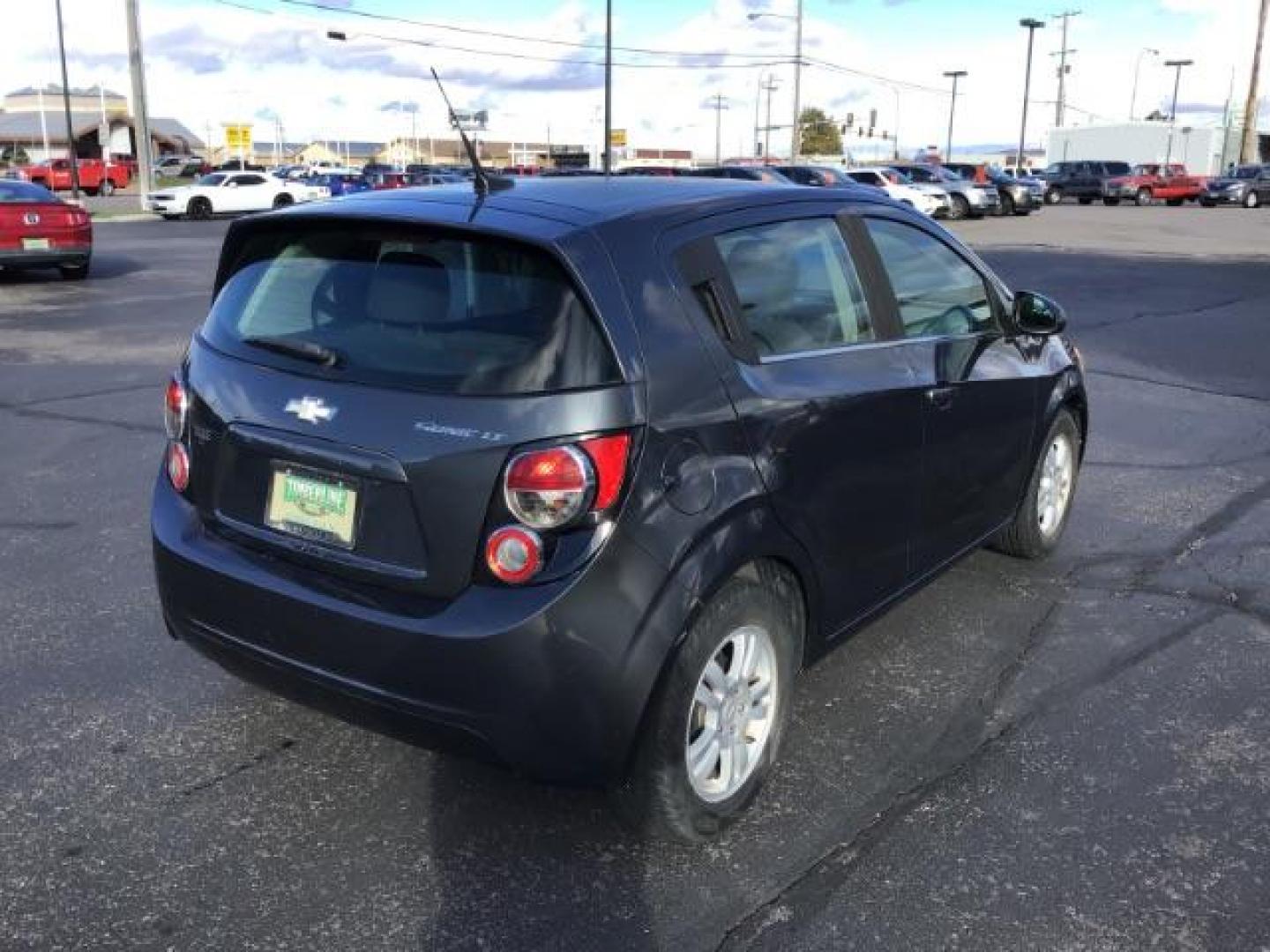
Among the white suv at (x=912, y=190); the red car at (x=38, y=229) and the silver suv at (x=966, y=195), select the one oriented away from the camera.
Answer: the red car

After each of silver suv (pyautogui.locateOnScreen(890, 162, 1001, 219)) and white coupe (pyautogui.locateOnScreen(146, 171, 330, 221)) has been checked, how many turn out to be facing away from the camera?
0

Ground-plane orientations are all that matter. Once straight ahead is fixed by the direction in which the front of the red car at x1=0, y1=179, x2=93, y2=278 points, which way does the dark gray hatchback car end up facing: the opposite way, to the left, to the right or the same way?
to the right

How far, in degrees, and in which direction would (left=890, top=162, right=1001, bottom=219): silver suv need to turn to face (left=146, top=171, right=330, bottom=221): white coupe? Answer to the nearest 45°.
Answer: approximately 135° to its right

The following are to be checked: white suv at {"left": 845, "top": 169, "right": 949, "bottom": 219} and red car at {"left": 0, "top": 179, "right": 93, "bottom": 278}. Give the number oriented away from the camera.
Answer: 1

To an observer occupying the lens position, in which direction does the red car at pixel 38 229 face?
facing away from the viewer

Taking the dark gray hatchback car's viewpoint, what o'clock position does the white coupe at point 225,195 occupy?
The white coupe is roughly at 10 o'clock from the dark gray hatchback car.

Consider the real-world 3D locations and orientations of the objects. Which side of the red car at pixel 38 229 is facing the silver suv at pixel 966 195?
right

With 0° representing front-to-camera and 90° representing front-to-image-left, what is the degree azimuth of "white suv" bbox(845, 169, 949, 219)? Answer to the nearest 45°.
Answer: approximately 315°

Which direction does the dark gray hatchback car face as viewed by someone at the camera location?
facing away from the viewer and to the right of the viewer

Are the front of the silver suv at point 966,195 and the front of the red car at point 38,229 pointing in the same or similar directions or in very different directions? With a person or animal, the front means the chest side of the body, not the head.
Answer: very different directions

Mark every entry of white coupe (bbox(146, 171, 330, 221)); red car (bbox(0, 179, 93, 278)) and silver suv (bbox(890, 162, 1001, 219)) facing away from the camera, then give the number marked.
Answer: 1

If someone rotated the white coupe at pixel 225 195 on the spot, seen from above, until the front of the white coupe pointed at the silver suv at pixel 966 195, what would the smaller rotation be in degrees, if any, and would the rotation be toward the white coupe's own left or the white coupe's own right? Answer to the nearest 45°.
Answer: approximately 135° to the white coupe's own left

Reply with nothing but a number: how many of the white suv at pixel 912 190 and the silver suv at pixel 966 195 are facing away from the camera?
0

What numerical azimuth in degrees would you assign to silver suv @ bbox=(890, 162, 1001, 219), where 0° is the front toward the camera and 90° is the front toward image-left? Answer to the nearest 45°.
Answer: approximately 315°

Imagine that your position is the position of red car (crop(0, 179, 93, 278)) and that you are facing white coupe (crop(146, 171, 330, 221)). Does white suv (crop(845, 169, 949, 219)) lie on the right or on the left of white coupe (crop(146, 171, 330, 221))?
right

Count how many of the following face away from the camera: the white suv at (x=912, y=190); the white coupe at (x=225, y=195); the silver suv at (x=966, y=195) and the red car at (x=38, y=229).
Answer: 1

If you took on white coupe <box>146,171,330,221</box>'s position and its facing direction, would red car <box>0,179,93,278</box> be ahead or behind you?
ahead
